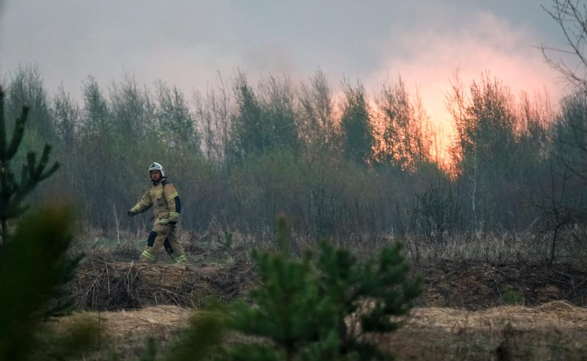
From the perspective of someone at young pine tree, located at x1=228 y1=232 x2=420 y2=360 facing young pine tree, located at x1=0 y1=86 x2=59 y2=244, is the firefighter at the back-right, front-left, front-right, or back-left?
front-right

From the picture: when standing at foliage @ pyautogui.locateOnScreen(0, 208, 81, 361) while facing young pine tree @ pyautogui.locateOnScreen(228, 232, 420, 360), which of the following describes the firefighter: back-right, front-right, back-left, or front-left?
front-left

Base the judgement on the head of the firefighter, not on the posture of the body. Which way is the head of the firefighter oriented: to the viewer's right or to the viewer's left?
to the viewer's left

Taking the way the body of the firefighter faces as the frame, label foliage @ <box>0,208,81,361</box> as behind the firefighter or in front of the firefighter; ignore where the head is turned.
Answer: in front

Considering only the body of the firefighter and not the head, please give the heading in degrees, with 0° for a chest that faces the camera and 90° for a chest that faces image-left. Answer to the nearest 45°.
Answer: approximately 45°

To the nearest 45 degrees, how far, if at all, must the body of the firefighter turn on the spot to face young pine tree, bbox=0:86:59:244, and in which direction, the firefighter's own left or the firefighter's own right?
approximately 45° to the firefighter's own left
